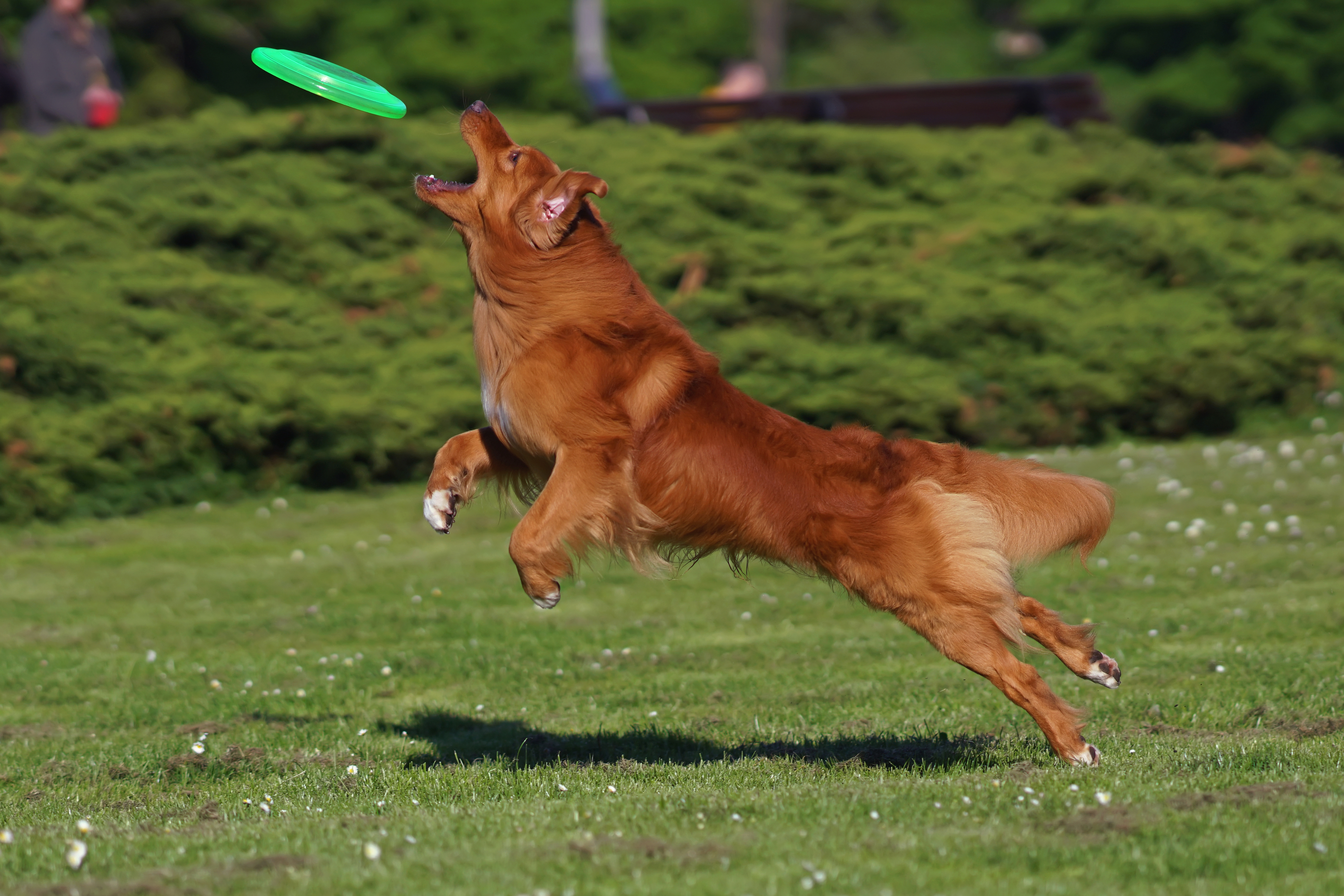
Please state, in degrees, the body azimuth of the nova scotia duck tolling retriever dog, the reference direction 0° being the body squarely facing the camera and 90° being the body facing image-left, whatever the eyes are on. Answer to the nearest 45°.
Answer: approximately 90°

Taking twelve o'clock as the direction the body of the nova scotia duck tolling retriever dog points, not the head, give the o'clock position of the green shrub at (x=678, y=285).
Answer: The green shrub is roughly at 3 o'clock from the nova scotia duck tolling retriever dog.

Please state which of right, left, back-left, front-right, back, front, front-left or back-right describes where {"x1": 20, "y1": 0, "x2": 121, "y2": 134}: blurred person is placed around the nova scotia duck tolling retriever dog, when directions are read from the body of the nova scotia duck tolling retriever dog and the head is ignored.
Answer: front-right

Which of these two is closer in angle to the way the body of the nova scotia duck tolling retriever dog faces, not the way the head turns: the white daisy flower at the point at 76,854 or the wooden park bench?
the white daisy flower

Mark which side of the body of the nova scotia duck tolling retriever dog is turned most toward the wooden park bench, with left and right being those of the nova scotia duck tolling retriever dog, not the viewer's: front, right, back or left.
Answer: right

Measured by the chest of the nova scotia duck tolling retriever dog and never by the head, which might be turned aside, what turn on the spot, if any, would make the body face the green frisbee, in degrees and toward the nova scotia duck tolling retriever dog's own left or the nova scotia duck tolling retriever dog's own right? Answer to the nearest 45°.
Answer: approximately 45° to the nova scotia duck tolling retriever dog's own right

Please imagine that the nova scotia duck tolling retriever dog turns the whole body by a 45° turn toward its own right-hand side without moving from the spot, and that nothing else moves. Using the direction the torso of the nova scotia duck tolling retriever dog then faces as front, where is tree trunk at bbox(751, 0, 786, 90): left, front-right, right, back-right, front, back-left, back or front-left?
front-right

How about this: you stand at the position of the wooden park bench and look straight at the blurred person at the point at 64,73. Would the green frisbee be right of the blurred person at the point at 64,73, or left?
left

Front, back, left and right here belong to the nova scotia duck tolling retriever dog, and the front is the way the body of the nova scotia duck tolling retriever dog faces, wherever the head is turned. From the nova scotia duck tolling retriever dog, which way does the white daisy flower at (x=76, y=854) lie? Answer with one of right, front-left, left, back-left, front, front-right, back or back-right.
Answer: front-left

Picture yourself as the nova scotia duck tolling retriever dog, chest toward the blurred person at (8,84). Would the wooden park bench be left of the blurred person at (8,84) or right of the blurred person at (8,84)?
right

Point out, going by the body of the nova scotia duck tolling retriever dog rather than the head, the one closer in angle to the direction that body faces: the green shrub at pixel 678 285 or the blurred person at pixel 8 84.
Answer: the blurred person

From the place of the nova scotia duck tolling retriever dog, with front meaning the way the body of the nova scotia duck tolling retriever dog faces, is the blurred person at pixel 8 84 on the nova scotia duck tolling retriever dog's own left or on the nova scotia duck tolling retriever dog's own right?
on the nova scotia duck tolling retriever dog's own right
